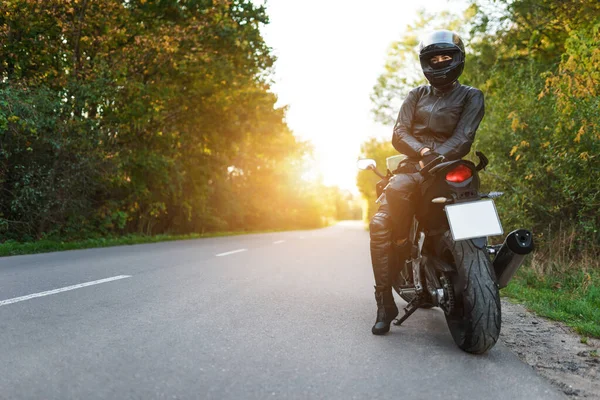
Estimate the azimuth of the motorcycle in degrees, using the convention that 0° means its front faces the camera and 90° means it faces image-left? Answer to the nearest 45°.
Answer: approximately 135°
